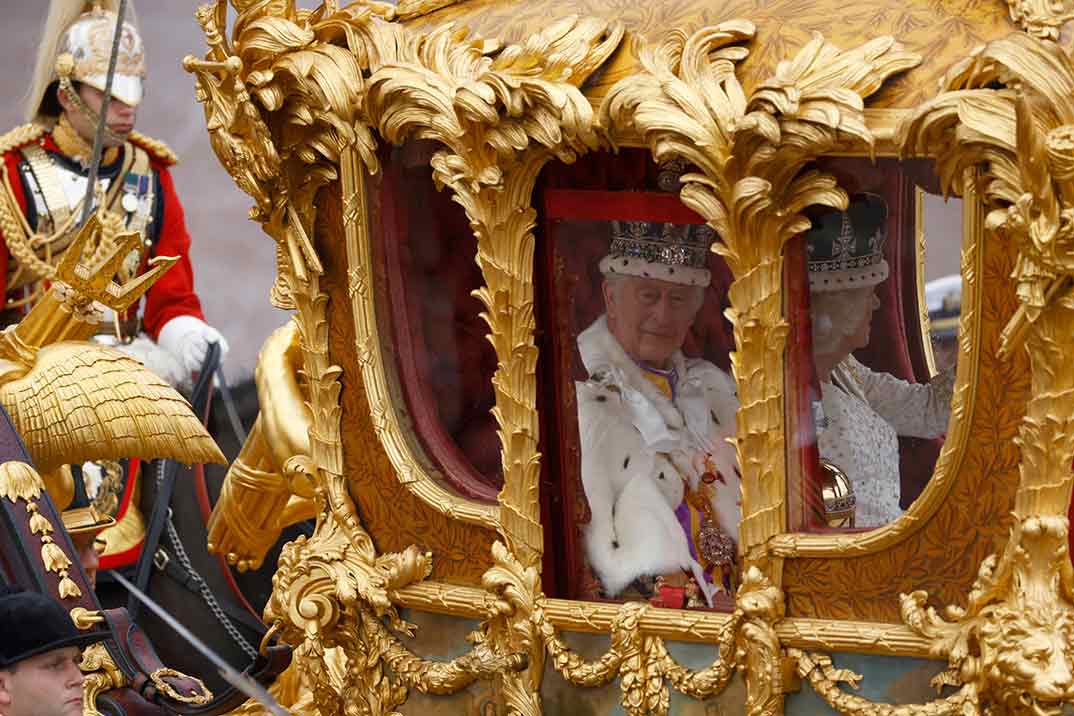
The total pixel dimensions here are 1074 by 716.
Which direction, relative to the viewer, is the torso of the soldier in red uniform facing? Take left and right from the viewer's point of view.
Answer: facing the viewer and to the right of the viewer

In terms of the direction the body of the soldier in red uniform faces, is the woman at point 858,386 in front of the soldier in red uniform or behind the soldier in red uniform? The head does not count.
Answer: in front
